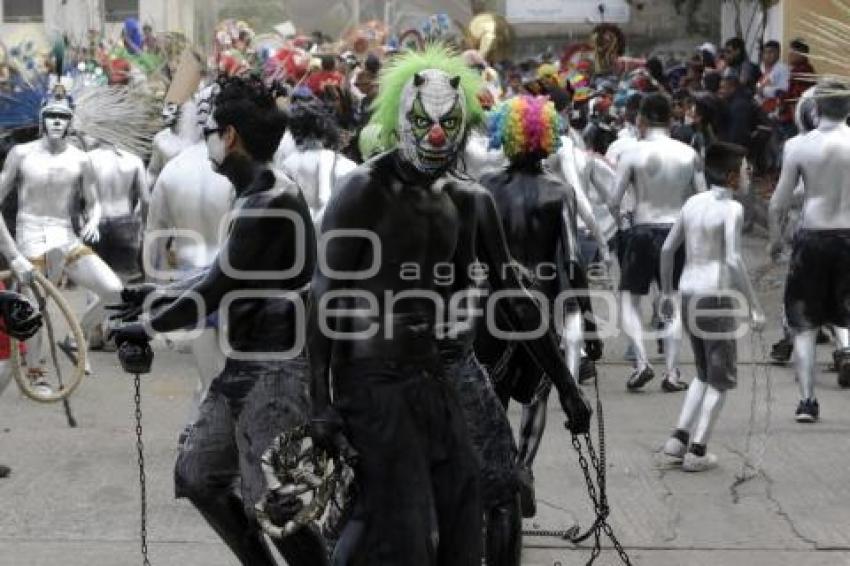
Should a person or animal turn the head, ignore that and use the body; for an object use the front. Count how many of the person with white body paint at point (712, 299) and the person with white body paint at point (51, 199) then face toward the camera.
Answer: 1

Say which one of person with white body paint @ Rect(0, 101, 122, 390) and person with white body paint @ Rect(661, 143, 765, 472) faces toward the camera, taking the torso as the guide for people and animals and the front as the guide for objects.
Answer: person with white body paint @ Rect(0, 101, 122, 390)

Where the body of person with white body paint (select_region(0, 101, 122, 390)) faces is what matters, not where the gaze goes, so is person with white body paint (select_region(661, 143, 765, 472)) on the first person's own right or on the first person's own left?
on the first person's own left

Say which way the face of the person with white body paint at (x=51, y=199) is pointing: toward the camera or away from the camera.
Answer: toward the camera

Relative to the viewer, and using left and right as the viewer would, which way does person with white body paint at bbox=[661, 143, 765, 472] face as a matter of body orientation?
facing away from the viewer and to the right of the viewer

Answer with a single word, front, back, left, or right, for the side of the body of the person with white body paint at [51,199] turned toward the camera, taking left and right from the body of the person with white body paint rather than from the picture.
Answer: front

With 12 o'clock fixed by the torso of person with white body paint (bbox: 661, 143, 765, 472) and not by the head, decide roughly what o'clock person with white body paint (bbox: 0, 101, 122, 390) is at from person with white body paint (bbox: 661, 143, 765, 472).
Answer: person with white body paint (bbox: 0, 101, 122, 390) is roughly at 8 o'clock from person with white body paint (bbox: 661, 143, 765, 472).
